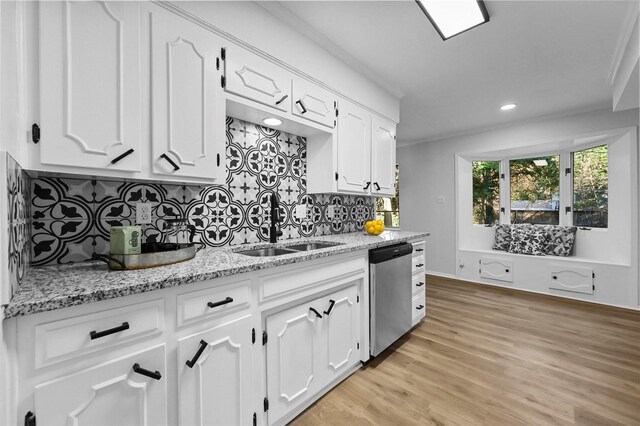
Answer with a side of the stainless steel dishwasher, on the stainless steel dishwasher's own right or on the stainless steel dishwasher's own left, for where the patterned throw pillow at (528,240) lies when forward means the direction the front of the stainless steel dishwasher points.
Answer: on the stainless steel dishwasher's own left

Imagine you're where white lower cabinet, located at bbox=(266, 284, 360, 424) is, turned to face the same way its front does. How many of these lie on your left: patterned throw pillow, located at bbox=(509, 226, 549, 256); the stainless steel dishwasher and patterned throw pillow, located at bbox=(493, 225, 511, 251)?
3

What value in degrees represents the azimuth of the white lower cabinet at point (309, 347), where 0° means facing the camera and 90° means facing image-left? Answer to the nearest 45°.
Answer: approximately 315°

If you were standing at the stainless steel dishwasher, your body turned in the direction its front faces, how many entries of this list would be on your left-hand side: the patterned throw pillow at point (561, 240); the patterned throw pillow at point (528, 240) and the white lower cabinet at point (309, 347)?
2

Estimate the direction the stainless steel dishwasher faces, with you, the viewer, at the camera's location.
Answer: facing the viewer and to the right of the viewer

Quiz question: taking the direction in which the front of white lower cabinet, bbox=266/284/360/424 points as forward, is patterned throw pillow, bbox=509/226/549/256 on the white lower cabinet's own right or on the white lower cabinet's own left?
on the white lower cabinet's own left

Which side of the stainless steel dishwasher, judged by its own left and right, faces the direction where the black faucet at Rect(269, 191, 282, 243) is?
right

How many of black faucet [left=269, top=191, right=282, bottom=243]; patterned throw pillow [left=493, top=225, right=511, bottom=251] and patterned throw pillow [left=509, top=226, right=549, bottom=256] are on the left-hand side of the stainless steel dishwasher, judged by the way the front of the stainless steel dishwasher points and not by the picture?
2

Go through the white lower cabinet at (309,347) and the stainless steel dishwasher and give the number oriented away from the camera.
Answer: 0

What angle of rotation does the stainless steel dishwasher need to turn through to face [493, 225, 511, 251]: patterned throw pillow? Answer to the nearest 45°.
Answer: approximately 90° to its left
